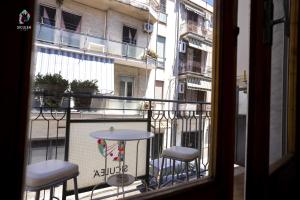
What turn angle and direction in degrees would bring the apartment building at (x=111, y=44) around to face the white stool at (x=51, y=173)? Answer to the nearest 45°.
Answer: approximately 45° to its right

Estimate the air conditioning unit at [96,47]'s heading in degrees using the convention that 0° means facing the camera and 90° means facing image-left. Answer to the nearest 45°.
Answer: approximately 315°

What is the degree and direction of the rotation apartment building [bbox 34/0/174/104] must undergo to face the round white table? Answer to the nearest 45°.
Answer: approximately 45° to its right

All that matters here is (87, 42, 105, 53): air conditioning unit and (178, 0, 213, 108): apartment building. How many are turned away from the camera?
0

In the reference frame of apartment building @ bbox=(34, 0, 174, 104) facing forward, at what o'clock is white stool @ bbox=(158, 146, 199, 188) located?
The white stool is roughly at 1 o'clock from the apartment building.

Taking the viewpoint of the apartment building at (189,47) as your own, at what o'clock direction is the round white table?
The round white table is roughly at 2 o'clock from the apartment building.

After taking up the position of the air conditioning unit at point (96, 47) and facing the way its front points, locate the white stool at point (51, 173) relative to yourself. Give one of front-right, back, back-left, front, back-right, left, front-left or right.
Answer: front-right

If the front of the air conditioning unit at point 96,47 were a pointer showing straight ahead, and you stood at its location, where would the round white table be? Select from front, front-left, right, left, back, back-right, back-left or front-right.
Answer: front-right

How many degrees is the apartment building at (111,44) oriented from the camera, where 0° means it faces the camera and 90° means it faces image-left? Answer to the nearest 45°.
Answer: approximately 315°
